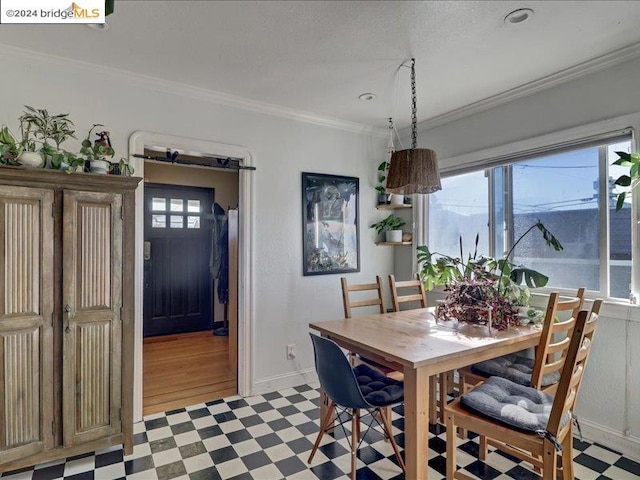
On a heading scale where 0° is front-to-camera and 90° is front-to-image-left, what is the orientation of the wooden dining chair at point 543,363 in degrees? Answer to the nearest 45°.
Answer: approximately 135°

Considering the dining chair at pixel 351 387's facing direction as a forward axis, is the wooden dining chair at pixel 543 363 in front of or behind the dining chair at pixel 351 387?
in front

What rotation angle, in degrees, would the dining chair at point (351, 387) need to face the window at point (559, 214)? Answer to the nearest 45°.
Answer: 0° — it already faces it

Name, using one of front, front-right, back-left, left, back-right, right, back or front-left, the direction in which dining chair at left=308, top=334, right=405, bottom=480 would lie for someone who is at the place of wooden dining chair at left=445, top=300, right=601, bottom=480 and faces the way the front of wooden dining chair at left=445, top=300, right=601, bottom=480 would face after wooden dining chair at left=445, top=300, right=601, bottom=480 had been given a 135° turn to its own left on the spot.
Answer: right

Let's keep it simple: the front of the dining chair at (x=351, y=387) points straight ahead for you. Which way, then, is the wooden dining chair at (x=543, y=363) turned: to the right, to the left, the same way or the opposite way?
to the left

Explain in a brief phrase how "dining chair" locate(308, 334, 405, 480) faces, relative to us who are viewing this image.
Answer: facing away from the viewer and to the right of the viewer

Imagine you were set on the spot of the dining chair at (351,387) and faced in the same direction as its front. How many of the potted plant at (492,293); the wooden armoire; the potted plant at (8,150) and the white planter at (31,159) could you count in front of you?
1

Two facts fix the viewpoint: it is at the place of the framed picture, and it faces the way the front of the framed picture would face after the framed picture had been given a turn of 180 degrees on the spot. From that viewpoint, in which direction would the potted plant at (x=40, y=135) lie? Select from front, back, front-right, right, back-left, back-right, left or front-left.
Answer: left

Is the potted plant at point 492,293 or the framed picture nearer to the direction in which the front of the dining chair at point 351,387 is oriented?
the potted plant

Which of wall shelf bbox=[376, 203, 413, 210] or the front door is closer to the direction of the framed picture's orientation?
the wall shelf

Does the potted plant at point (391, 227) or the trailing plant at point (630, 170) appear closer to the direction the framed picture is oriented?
the trailing plant

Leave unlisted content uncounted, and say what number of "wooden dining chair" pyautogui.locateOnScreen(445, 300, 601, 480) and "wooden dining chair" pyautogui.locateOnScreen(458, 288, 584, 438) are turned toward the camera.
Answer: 0

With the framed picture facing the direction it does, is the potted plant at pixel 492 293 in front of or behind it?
in front
